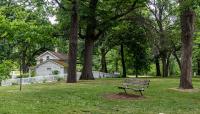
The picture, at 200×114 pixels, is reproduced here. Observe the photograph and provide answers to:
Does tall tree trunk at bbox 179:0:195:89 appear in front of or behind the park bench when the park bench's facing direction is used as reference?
behind

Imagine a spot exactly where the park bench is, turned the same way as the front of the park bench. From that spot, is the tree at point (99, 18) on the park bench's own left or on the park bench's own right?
on the park bench's own right

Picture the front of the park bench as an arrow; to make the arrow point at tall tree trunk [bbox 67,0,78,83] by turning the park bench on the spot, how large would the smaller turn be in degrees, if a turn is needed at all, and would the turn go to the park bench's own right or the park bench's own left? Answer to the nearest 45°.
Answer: approximately 90° to the park bench's own right

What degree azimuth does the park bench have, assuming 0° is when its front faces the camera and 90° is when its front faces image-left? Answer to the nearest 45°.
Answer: approximately 45°
